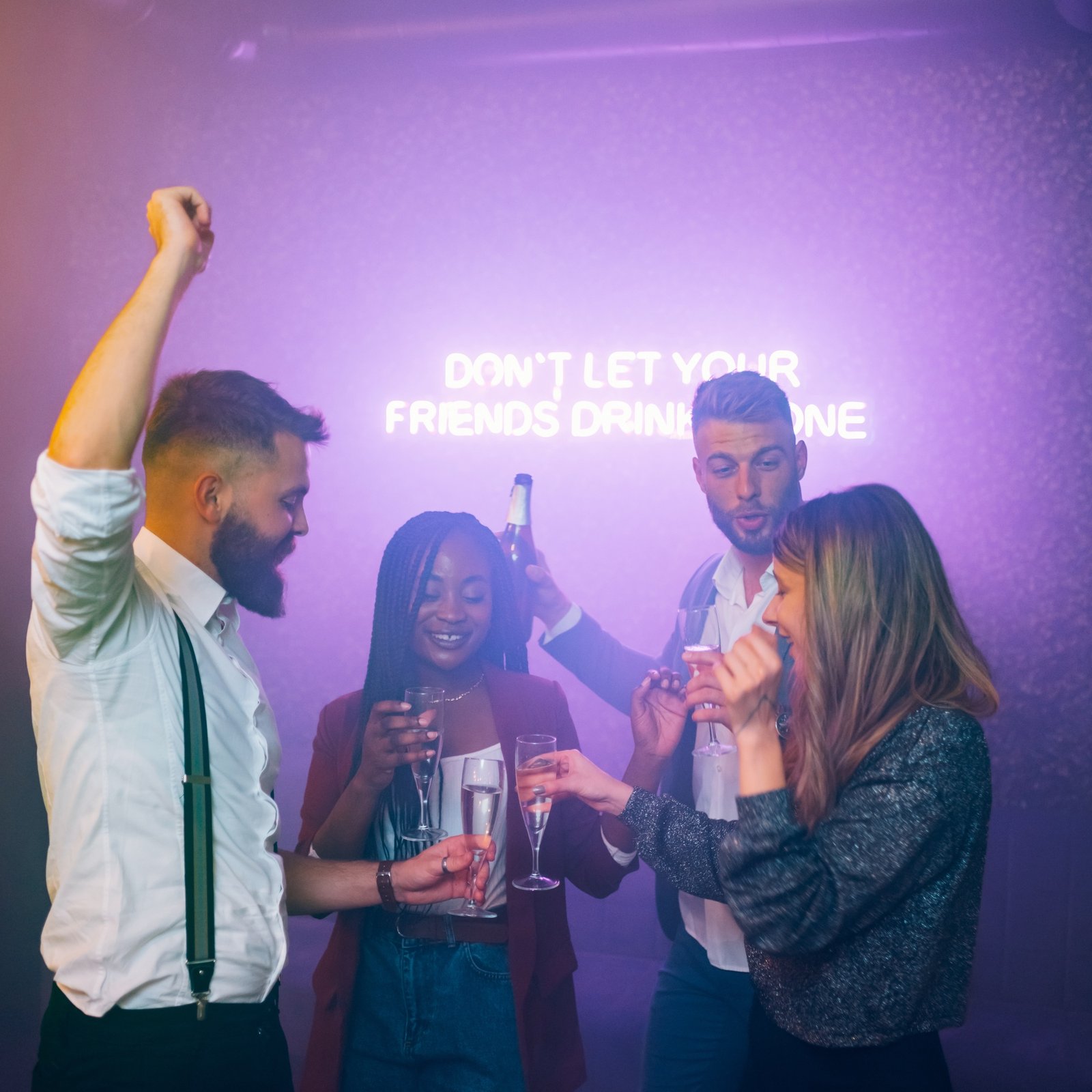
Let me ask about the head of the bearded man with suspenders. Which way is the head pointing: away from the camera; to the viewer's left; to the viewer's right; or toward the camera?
to the viewer's right

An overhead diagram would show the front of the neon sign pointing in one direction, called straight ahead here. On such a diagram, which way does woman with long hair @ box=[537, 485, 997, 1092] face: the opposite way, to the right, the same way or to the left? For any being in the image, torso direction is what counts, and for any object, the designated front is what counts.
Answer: to the right

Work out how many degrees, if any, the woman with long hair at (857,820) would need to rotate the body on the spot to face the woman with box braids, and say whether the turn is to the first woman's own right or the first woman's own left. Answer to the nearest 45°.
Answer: approximately 45° to the first woman's own right

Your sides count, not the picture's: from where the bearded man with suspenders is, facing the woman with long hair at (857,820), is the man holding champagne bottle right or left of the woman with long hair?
left

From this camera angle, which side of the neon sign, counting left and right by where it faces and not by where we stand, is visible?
front

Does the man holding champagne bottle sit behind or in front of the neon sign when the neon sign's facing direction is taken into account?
in front

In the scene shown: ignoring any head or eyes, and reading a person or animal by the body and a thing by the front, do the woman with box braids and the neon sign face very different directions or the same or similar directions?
same or similar directions

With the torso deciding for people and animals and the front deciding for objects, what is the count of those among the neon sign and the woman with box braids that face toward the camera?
2

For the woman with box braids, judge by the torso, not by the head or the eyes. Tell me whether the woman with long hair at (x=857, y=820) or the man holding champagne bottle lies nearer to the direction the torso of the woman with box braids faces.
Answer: the woman with long hair

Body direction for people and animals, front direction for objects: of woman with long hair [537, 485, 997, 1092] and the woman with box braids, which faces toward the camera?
the woman with box braids

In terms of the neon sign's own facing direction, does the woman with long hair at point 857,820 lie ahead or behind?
ahead

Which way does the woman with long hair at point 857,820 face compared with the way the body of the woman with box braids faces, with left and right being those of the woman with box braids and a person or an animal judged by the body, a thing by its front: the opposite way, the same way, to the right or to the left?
to the right

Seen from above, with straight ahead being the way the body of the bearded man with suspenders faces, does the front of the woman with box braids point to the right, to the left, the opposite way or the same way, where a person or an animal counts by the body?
to the right

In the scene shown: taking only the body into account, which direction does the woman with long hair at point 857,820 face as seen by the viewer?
to the viewer's left

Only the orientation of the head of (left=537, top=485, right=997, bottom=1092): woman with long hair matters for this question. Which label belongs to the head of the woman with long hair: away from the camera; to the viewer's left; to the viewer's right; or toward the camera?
to the viewer's left

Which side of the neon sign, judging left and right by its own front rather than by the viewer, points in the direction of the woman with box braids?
front

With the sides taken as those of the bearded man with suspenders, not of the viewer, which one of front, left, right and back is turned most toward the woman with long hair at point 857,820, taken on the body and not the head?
front

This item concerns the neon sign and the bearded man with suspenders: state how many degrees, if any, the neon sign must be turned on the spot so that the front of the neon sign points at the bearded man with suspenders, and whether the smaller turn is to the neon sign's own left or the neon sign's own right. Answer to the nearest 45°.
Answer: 0° — it already faces them

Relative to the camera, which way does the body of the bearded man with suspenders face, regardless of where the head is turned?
to the viewer's right

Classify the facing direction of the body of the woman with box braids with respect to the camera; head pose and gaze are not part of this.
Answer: toward the camera

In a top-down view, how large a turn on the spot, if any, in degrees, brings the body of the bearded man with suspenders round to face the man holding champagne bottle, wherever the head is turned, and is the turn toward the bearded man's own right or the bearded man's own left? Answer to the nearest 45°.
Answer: approximately 45° to the bearded man's own left
